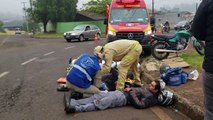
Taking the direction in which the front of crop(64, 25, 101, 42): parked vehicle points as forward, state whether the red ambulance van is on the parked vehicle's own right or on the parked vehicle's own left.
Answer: on the parked vehicle's own left

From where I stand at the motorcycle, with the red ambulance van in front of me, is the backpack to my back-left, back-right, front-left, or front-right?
back-left

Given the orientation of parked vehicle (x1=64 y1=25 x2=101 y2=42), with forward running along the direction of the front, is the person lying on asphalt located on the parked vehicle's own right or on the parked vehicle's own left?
on the parked vehicle's own left

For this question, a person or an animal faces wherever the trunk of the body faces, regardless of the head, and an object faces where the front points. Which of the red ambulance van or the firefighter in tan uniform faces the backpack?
the red ambulance van

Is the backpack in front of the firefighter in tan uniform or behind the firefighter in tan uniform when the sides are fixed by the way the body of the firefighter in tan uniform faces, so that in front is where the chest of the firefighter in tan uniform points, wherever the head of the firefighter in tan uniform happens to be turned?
behind
